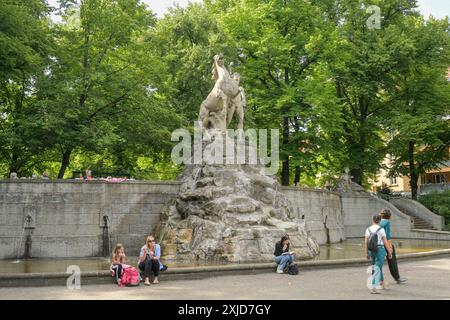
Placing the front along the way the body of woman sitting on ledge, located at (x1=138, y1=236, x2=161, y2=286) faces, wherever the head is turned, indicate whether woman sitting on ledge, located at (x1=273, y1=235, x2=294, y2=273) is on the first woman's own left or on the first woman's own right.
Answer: on the first woman's own left

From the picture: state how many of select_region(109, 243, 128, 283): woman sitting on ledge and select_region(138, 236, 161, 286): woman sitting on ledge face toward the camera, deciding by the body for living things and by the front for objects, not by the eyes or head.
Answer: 2

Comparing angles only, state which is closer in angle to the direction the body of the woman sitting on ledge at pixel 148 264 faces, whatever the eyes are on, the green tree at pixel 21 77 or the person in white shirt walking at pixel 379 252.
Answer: the person in white shirt walking

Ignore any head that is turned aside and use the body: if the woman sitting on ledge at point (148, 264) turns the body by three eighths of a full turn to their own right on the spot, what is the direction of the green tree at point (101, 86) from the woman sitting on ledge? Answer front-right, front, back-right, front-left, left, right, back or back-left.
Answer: front-right

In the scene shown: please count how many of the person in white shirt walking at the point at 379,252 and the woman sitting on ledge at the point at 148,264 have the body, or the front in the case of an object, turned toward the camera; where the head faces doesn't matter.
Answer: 1

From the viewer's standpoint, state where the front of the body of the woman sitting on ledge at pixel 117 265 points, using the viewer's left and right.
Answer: facing the viewer

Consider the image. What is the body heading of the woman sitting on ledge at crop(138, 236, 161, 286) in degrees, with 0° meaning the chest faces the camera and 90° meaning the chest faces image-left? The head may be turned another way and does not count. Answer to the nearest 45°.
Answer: approximately 0°
